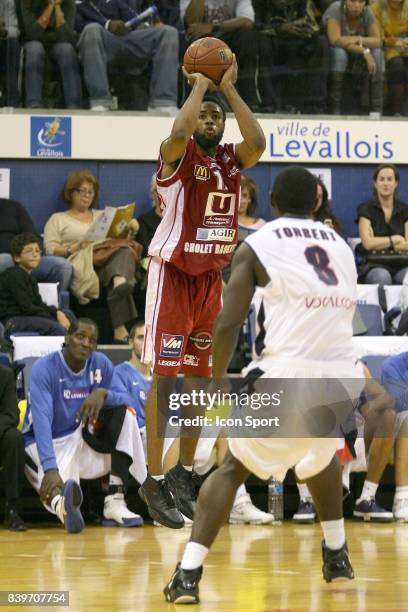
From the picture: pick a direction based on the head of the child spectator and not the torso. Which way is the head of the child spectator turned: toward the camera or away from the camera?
toward the camera

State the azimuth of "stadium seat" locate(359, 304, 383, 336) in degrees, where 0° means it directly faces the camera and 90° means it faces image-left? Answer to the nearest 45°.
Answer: approximately 0°

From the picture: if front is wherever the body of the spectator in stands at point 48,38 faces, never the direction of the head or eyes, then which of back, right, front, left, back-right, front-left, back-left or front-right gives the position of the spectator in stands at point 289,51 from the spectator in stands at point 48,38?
left

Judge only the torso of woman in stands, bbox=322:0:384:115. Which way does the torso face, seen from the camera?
toward the camera

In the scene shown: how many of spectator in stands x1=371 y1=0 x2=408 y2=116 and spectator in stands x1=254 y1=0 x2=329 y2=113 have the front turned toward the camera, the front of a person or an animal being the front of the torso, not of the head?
2

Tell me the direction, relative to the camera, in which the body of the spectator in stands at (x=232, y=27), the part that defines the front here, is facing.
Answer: toward the camera

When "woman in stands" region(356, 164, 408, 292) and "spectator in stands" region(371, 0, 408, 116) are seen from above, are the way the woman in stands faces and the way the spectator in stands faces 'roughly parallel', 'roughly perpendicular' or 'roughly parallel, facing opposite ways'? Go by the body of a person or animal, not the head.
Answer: roughly parallel

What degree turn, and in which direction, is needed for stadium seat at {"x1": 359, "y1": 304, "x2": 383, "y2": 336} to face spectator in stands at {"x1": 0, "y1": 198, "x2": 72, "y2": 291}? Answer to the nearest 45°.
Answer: approximately 90° to its right

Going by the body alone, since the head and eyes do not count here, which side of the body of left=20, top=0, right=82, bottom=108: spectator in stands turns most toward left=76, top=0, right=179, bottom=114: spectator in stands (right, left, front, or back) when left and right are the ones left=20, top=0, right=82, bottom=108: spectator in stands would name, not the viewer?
left

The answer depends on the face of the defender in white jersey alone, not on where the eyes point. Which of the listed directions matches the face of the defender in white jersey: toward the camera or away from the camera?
away from the camera

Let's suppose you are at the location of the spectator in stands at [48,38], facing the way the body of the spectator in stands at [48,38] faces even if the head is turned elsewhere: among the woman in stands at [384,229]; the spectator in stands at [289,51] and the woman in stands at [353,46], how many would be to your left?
3

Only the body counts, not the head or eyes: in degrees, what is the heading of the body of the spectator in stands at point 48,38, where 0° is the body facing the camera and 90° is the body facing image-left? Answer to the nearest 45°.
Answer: approximately 0°

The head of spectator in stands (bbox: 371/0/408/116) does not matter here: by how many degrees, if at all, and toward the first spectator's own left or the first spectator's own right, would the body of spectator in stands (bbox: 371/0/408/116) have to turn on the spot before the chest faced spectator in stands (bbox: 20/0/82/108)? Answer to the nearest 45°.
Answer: approximately 90° to the first spectator's own right

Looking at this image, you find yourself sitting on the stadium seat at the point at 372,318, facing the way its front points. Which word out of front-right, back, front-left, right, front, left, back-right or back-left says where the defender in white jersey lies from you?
front
